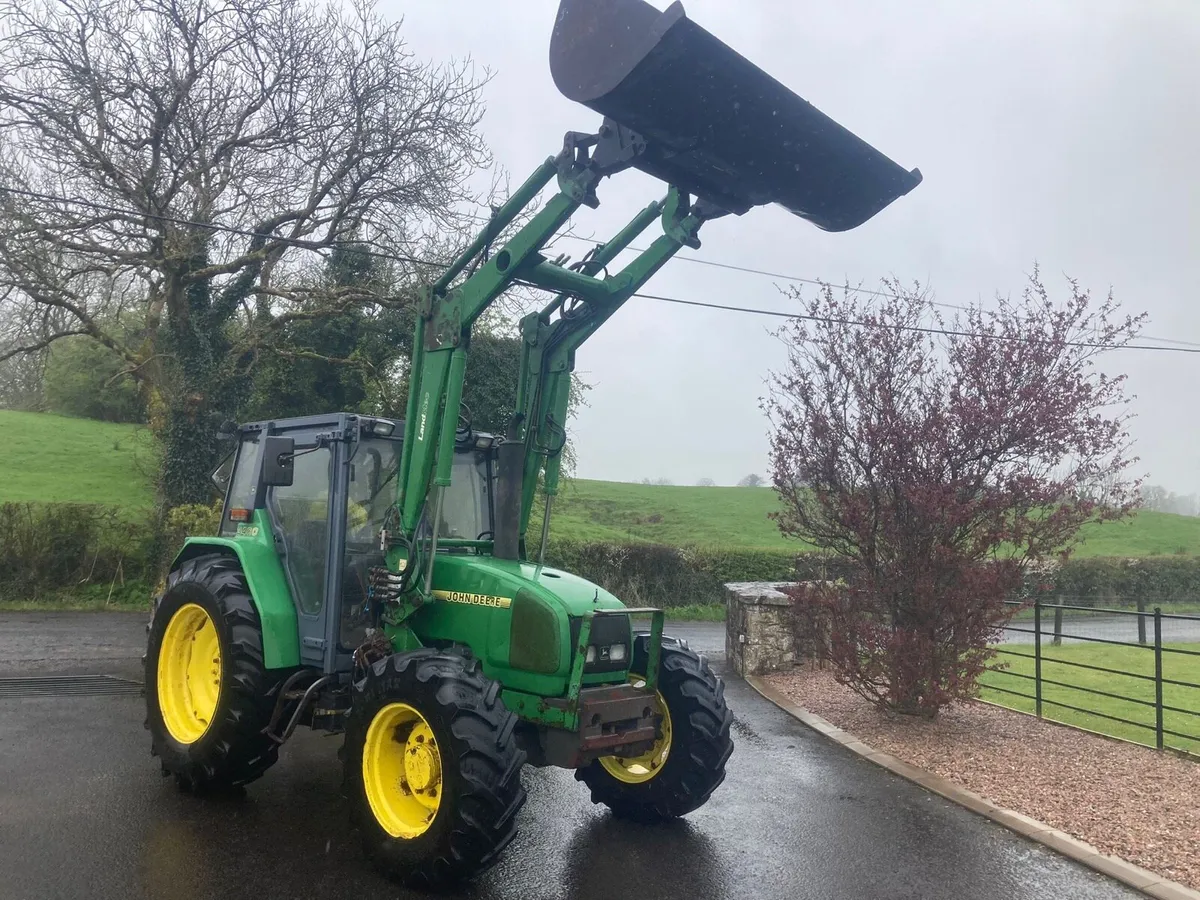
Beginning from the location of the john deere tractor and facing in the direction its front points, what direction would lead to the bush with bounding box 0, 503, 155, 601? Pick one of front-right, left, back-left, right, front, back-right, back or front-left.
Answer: back

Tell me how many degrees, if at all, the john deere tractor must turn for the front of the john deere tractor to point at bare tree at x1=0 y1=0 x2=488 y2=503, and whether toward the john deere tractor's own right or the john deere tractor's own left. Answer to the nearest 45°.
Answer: approximately 180°

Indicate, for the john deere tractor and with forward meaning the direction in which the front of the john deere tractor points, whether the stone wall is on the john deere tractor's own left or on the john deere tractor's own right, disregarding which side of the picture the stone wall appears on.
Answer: on the john deere tractor's own left

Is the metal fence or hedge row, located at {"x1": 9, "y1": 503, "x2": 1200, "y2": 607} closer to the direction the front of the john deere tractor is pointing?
the metal fence

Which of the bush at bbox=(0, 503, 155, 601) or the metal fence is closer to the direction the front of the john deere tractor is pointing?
the metal fence

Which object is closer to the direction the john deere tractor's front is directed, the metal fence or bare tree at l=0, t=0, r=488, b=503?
the metal fence

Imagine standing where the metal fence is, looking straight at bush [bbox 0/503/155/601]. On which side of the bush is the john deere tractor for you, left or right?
left

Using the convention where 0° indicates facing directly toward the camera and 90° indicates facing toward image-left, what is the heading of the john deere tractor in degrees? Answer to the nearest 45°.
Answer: approximately 315°

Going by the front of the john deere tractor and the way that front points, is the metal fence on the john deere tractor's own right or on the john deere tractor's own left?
on the john deere tractor's own left
